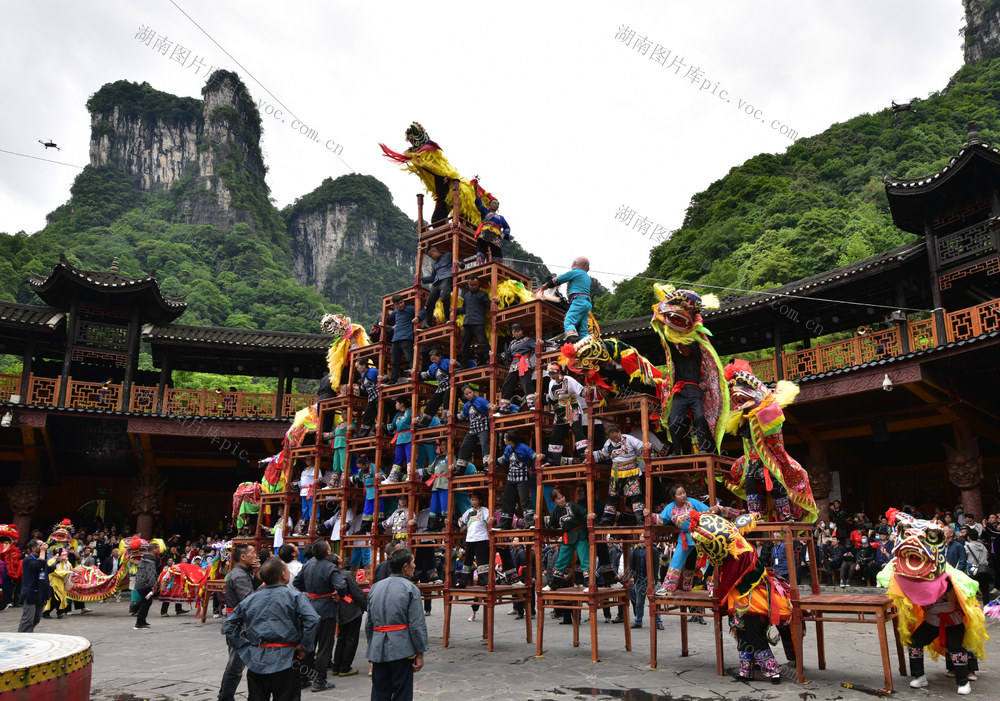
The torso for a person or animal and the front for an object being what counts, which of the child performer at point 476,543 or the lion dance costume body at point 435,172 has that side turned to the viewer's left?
the lion dance costume body

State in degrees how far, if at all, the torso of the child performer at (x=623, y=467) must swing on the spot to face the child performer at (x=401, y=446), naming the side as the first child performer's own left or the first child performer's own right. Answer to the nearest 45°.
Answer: approximately 90° to the first child performer's own right

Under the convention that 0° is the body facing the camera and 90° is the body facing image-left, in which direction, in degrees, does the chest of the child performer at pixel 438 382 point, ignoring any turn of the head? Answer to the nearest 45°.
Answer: approximately 45°

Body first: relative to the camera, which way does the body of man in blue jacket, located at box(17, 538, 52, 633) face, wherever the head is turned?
to the viewer's right

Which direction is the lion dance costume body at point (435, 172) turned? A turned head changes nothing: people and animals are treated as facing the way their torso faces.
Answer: to the viewer's left

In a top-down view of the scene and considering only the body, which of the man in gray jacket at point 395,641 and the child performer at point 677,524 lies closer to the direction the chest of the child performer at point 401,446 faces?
the man in gray jacket

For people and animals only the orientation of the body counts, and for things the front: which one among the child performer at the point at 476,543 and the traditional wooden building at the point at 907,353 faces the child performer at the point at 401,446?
the traditional wooden building
